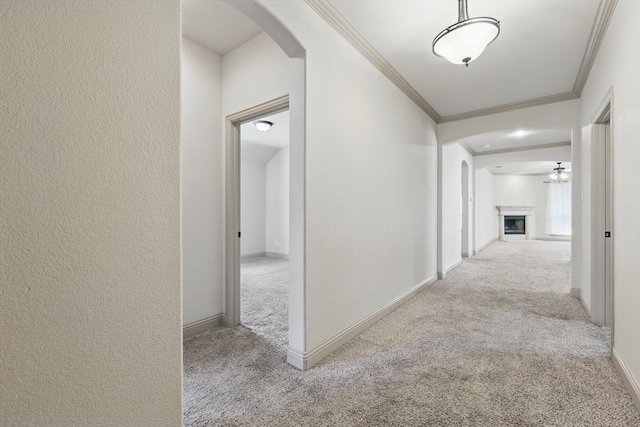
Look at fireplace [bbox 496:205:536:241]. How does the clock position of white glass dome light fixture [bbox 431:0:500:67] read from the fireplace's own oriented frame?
The white glass dome light fixture is roughly at 12 o'clock from the fireplace.

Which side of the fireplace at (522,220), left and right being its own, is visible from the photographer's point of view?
front
